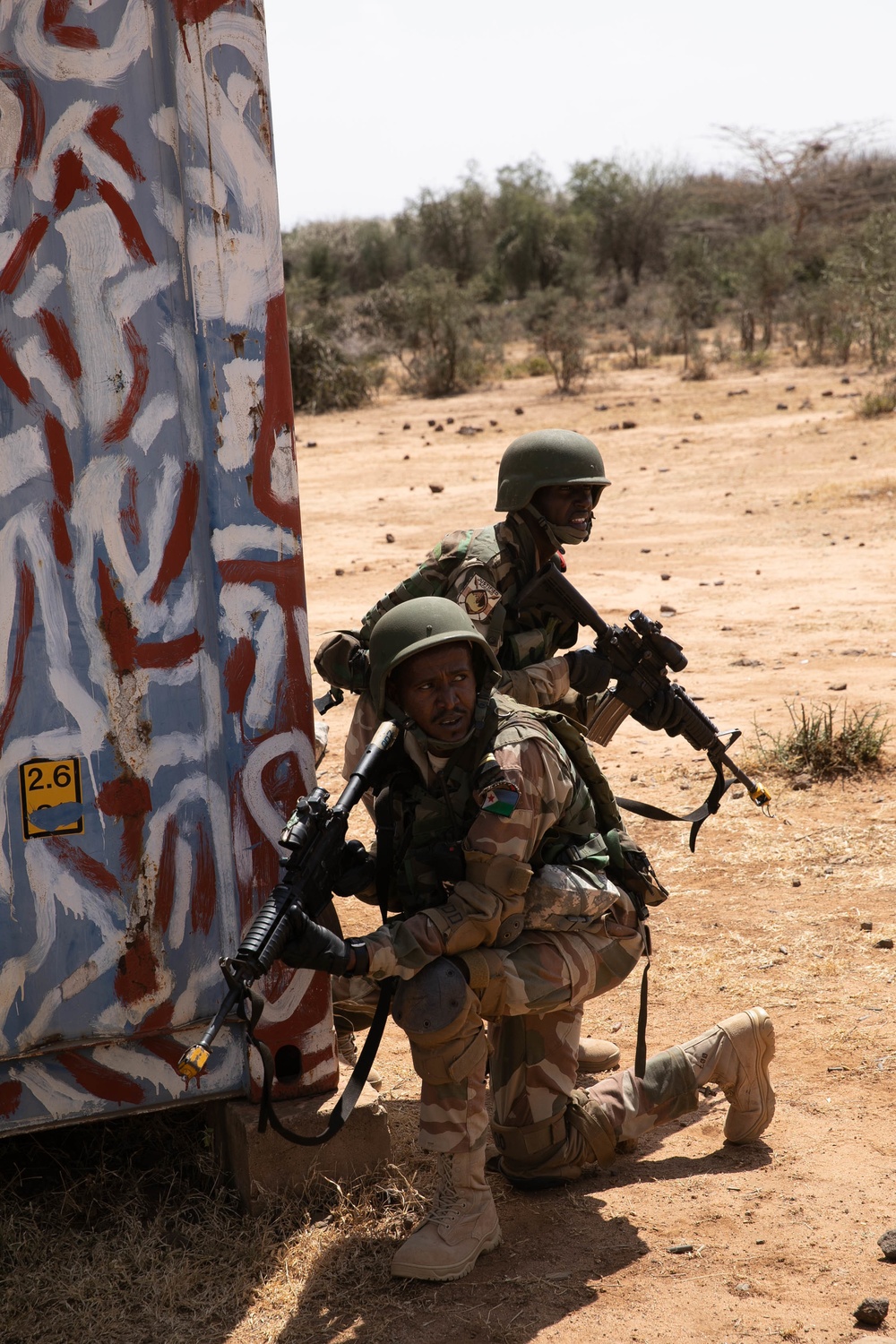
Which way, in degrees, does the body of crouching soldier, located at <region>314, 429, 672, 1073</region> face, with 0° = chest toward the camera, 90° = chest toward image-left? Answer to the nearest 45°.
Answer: approximately 270°

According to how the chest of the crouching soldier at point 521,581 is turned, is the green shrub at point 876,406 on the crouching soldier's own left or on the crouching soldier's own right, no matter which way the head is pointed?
on the crouching soldier's own left

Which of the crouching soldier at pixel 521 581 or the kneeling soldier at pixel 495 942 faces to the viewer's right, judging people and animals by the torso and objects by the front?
the crouching soldier

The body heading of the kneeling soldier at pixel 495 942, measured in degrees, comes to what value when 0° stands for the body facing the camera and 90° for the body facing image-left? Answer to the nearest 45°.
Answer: approximately 45°

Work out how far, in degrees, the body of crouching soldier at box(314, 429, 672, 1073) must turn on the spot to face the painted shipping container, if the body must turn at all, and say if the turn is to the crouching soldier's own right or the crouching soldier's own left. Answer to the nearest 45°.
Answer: approximately 135° to the crouching soldier's own right

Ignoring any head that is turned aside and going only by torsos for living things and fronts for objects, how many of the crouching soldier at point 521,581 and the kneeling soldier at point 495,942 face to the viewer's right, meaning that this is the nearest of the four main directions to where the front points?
1

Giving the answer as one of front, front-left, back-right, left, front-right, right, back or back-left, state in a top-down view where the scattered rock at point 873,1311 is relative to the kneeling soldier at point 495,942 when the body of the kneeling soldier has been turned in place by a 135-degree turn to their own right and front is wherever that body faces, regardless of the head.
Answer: back-right

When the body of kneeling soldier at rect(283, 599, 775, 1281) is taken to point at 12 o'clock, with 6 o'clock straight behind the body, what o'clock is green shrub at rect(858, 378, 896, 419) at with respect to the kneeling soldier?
The green shrub is roughly at 5 o'clock from the kneeling soldier.

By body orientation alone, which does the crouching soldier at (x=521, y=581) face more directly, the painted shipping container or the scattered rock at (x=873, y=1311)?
the scattered rock

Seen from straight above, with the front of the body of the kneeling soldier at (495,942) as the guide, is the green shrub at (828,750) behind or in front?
behind
